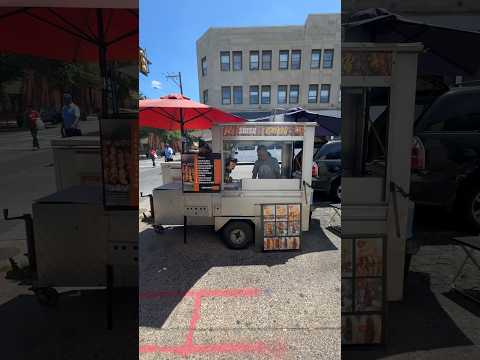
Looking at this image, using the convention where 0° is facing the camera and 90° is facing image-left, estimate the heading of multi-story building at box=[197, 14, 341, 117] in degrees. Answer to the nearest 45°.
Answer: approximately 0°
